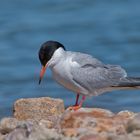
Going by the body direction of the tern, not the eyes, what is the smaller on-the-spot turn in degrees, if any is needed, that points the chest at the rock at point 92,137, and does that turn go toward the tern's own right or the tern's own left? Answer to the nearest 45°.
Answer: approximately 90° to the tern's own left

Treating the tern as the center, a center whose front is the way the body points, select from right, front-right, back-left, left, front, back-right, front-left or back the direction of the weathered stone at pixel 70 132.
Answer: left

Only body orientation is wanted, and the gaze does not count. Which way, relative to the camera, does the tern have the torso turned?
to the viewer's left

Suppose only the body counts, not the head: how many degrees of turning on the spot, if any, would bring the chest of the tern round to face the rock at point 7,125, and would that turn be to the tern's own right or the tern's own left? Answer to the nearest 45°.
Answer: approximately 45° to the tern's own left
